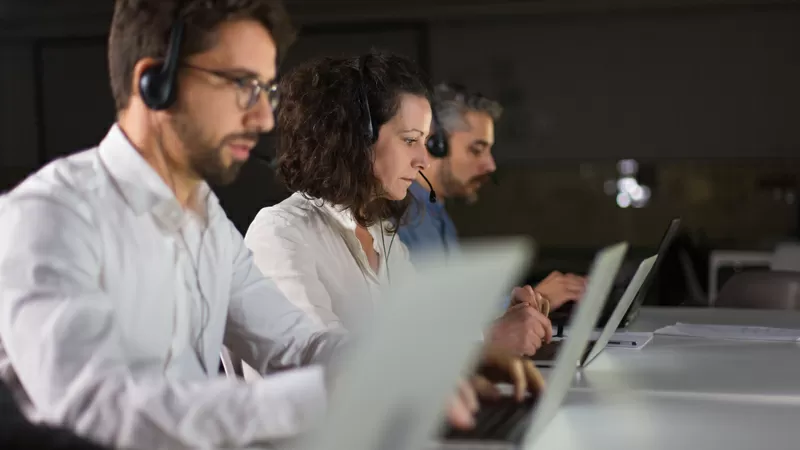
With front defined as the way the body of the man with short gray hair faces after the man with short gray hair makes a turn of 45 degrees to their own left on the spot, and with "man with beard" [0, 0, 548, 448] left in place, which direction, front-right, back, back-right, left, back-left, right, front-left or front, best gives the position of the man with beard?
back-right

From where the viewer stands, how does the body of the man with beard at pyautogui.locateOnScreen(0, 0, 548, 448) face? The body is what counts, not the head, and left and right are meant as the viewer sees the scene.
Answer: facing the viewer and to the right of the viewer

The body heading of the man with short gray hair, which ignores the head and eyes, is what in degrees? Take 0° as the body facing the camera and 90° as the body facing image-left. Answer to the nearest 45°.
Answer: approximately 270°

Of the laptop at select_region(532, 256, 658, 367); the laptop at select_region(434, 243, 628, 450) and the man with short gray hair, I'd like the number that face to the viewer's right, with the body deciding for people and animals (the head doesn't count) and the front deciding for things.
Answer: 1

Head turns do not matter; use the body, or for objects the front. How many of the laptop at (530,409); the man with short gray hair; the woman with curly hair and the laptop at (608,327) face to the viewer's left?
2

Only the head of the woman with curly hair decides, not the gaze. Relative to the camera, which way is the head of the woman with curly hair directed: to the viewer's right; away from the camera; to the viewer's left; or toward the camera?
to the viewer's right

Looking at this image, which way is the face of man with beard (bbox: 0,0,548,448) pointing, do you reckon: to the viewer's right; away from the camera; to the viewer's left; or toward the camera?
to the viewer's right

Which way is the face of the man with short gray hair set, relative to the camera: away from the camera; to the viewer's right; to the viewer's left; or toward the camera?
to the viewer's right

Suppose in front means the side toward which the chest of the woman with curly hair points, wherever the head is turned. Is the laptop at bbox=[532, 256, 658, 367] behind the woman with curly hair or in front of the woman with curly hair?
in front

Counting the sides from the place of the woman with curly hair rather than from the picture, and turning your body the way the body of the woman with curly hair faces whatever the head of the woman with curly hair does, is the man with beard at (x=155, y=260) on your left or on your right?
on your right

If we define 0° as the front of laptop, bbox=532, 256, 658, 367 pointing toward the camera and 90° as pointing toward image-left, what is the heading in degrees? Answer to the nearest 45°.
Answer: approximately 90°

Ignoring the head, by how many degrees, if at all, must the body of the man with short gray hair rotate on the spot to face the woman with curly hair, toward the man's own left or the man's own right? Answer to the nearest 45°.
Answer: approximately 90° to the man's own right

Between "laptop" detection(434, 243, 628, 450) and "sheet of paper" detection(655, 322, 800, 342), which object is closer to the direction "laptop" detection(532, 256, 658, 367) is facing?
the laptop
